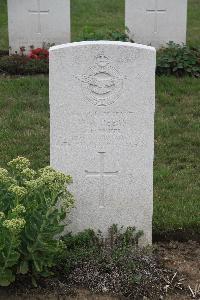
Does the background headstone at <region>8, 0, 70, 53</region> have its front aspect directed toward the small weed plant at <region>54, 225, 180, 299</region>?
yes

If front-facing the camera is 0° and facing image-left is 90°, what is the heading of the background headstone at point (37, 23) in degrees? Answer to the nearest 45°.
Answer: approximately 0°

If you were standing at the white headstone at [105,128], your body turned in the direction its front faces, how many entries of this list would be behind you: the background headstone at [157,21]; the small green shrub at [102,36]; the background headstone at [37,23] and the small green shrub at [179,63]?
4

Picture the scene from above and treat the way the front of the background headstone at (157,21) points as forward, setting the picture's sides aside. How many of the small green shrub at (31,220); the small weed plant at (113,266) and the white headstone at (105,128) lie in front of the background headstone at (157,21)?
3

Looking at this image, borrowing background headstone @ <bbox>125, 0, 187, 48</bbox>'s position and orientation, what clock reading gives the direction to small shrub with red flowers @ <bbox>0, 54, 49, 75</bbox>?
The small shrub with red flowers is roughly at 2 o'clock from the background headstone.

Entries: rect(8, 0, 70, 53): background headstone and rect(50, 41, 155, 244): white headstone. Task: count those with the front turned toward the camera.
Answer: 2

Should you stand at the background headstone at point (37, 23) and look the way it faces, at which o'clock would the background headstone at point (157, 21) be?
the background headstone at point (157, 21) is roughly at 9 o'clock from the background headstone at point (37, 23).

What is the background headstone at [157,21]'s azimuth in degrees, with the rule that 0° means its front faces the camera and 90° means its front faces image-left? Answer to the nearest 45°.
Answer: approximately 0°

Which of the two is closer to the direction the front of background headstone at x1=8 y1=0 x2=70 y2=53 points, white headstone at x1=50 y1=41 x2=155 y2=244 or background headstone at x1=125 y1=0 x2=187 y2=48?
the white headstone

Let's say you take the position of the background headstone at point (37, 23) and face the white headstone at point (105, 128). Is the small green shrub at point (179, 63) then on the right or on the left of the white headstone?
left
